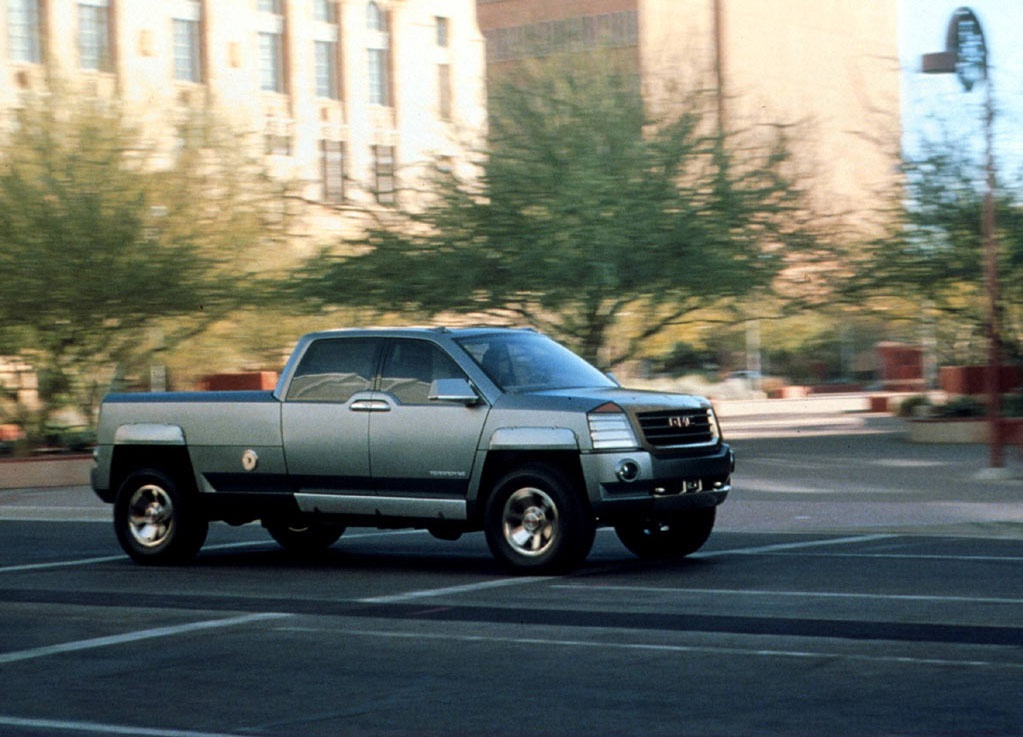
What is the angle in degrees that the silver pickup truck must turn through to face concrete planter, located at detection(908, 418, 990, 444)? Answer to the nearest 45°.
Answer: approximately 90° to its left

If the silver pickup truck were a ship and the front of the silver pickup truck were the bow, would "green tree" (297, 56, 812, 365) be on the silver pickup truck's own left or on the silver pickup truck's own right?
on the silver pickup truck's own left

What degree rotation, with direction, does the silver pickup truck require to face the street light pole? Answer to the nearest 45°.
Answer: approximately 90° to its left

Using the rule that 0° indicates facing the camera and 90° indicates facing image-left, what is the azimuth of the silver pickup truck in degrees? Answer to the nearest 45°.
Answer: approximately 315°

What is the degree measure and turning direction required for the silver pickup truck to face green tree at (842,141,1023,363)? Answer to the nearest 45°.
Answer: approximately 90° to its left

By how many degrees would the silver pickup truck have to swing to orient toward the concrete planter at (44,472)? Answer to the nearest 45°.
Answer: approximately 180°

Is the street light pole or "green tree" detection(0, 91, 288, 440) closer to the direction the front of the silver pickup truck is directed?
the street light pole
